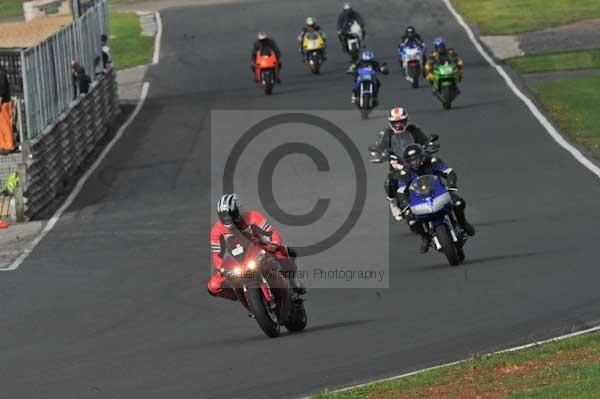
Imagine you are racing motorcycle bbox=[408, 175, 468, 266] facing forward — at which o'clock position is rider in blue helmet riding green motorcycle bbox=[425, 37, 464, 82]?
The rider in blue helmet riding green motorcycle is roughly at 6 o'clock from the racing motorcycle.

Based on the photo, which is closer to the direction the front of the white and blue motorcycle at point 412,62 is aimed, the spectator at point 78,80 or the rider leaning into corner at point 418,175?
the rider leaning into corner

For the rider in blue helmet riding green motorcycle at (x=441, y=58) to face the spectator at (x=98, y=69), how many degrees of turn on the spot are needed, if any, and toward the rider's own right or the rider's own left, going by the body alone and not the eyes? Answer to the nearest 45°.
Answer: approximately 90° to the rider's own right

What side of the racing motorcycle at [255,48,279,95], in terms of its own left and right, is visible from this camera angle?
front

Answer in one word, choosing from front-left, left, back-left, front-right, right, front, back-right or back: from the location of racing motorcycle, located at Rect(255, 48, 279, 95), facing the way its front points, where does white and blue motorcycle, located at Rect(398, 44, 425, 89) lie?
left

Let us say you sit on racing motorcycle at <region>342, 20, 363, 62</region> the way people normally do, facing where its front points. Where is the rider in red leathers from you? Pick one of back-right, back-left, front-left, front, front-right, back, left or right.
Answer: front

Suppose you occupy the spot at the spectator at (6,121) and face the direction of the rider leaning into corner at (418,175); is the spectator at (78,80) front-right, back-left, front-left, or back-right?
back-left

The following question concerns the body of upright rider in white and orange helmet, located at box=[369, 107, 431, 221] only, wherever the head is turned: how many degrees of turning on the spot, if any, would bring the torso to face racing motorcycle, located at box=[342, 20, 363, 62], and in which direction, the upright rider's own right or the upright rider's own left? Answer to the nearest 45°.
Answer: approximately 180°

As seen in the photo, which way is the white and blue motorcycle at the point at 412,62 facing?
toward the camera

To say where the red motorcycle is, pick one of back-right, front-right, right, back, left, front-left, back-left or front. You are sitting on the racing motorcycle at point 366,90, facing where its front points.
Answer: front

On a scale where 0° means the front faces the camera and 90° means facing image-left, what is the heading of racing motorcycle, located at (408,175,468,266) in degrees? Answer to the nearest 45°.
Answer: approximately 0°

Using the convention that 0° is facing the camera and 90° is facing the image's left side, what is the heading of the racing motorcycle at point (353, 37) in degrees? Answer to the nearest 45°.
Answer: approximately 0°
